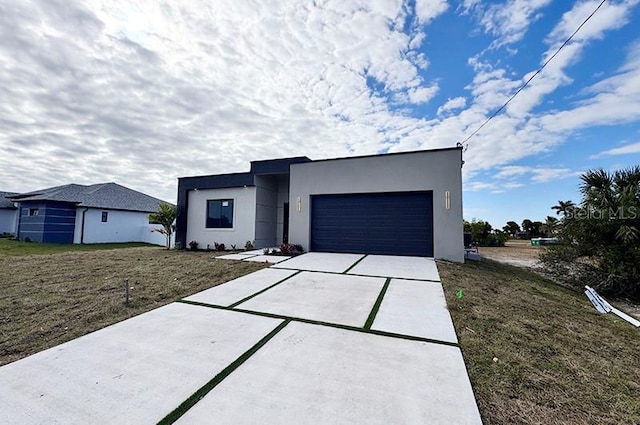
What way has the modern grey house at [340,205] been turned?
toward the camera

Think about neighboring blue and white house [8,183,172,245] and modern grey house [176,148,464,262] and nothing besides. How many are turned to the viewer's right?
0

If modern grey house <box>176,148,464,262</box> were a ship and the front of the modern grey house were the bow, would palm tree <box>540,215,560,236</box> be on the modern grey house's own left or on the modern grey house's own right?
on the modern grey house's own left

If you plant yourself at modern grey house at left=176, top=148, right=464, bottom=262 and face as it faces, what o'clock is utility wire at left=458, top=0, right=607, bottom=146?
The utility wire is roughly at 10 o'clock from the modern grey house.

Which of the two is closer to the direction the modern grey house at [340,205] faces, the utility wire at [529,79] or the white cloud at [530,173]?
the utility wire

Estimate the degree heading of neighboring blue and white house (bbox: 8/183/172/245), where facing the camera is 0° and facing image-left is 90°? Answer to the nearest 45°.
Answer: approximately 45°
